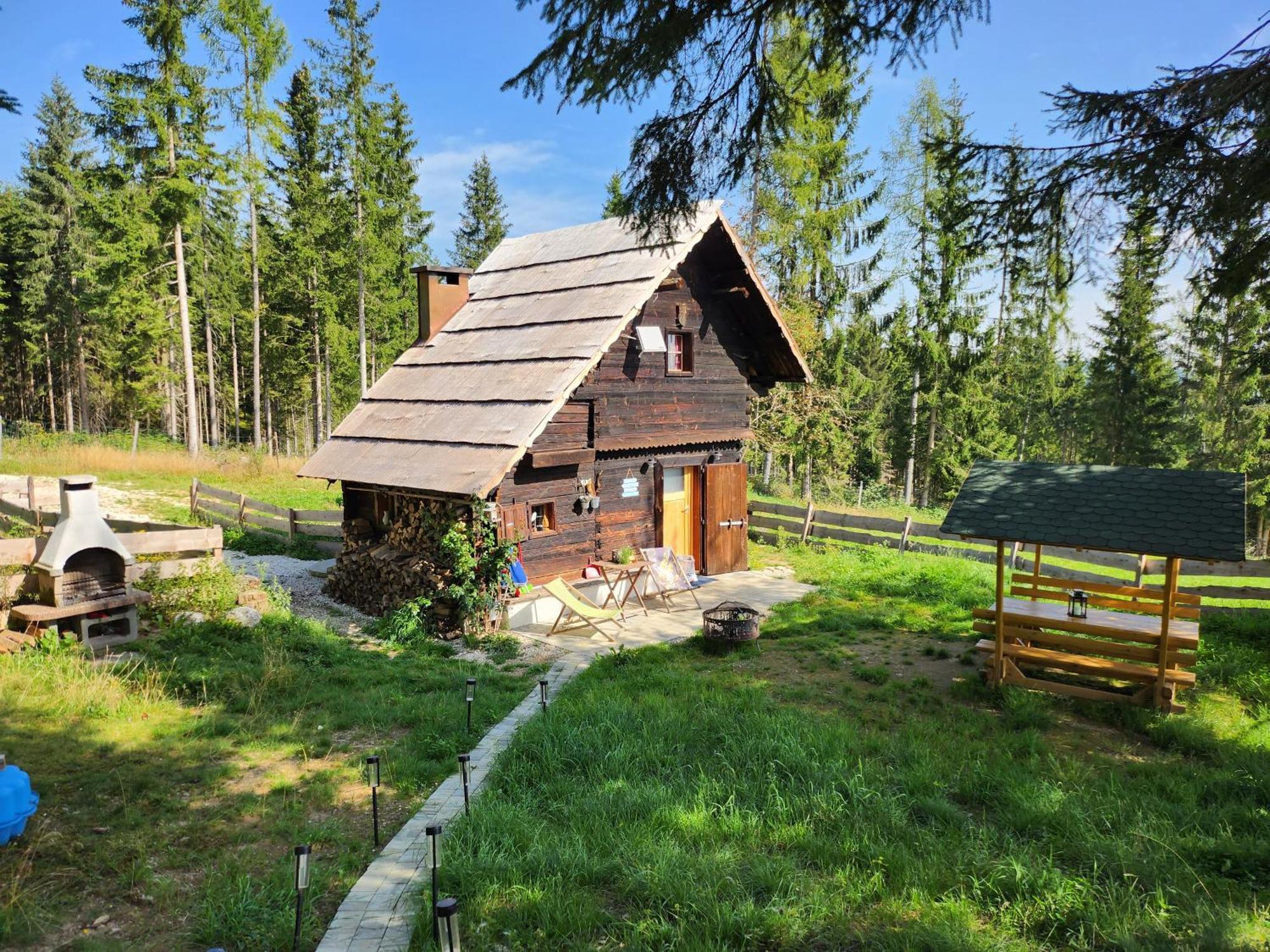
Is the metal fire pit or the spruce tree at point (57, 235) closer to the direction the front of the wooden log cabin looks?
the metal fire pit

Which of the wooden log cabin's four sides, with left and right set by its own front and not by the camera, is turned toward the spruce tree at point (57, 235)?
back

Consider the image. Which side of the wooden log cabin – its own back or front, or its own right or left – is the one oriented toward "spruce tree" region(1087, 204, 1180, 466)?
left

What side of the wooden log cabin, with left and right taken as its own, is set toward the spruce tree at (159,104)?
back

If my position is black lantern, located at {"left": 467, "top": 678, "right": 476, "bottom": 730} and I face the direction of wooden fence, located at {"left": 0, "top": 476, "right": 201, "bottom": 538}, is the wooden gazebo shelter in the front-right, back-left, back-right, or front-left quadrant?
back-right

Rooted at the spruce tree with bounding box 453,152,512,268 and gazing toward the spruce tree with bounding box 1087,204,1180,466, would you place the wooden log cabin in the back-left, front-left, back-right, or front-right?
front-right

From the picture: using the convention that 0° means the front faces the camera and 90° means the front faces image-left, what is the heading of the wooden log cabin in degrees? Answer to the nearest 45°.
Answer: approximately 315°

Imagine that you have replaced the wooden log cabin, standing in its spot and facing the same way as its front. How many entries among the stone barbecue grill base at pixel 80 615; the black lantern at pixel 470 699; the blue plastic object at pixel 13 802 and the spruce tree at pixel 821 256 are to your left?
1

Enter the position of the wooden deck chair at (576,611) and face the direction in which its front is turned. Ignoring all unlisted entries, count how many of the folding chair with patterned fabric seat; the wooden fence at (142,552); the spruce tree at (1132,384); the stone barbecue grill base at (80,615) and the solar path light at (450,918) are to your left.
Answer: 2

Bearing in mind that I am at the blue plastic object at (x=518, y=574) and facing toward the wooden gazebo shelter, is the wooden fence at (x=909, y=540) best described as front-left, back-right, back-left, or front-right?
front-left

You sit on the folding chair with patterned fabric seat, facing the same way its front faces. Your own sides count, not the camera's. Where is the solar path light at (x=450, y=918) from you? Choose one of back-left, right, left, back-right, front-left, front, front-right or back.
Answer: front-right

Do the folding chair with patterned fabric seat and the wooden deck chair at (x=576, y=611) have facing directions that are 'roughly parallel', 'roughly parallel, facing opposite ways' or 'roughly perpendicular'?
roughly parallel
